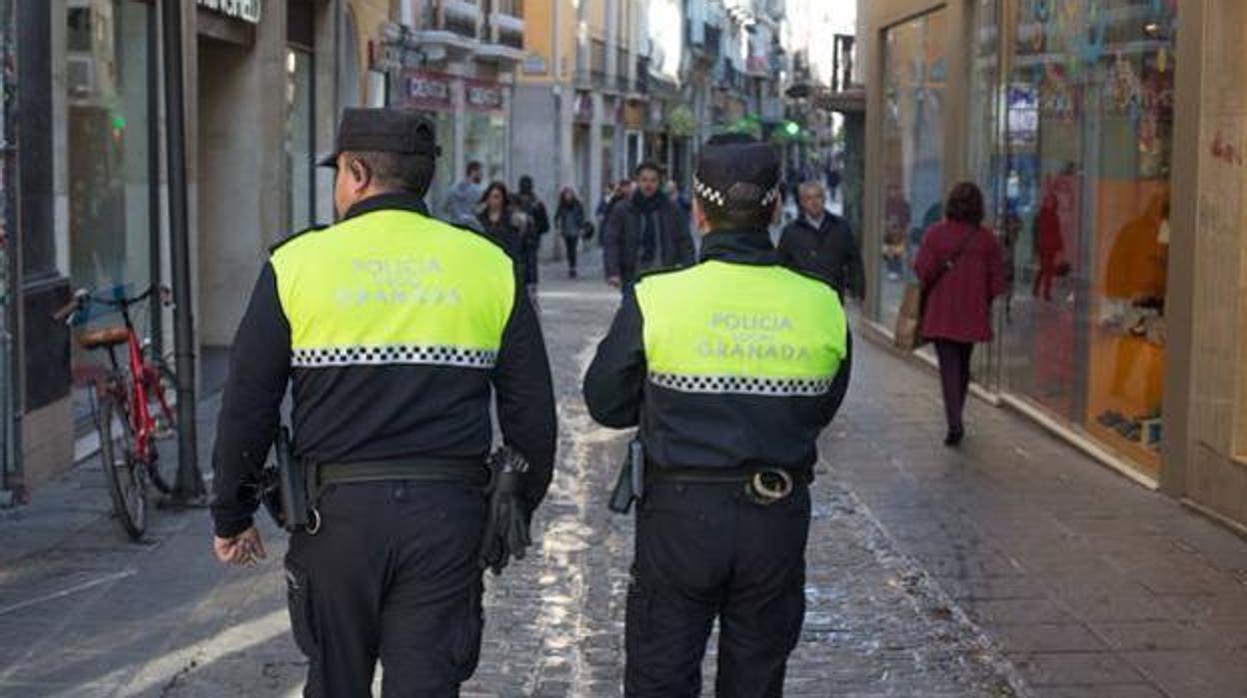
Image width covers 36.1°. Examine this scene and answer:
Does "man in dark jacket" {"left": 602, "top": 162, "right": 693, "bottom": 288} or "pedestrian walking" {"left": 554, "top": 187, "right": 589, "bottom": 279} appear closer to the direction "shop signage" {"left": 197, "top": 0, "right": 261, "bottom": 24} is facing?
the man in dark jacket

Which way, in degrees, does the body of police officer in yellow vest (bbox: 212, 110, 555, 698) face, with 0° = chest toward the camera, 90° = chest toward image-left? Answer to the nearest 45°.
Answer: approximately 180°

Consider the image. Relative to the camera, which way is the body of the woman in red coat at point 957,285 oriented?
away from the camera

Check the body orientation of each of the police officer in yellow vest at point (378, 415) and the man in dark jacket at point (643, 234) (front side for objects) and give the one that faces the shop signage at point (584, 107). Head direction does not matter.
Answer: the police officer in yellow vest

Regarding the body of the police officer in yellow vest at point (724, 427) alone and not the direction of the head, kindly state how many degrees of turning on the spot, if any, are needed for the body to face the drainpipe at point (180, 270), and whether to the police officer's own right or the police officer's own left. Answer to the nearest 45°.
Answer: approximately 45° to the police officer's own left

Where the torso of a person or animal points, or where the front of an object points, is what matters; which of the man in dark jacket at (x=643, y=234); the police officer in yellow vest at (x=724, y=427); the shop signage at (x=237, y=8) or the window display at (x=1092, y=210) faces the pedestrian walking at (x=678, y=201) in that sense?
the police officer in yellow vest

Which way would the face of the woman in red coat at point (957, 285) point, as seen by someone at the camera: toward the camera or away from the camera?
away from the camera

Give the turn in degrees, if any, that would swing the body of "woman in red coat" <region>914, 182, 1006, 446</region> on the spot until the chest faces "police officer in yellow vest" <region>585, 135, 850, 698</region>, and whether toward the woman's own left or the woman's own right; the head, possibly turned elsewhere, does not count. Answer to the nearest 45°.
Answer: approximately 180°

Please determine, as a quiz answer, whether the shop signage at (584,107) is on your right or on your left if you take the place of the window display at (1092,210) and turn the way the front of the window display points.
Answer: on your right

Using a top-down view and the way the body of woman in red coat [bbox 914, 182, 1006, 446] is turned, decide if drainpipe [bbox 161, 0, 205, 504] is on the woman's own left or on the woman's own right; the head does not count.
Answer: on the woman's own left

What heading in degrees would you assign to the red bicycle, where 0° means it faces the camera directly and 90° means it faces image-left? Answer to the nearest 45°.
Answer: approximately 180°
